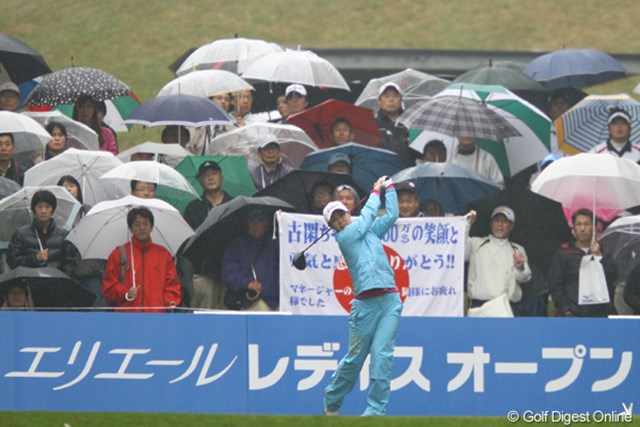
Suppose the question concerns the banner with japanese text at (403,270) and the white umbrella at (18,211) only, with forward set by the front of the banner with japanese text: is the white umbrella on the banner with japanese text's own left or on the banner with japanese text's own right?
on the banner with japanese text's own right

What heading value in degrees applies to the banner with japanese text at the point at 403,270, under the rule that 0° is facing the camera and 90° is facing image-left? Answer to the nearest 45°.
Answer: approximately 0°

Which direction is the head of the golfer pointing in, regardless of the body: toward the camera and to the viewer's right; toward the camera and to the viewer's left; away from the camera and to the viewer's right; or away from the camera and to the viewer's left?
toward the camera and to the viewer's right

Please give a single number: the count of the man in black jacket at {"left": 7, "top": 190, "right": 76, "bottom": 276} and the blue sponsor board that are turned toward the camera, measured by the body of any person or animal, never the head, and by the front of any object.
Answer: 2

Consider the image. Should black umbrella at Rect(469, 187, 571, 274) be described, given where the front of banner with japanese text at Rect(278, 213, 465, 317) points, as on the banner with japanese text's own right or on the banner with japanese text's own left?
on the banner with japanese text's own left

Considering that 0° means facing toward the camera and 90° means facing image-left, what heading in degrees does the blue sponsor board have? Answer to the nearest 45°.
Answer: approximately 0°
